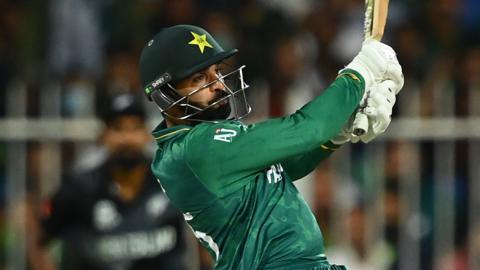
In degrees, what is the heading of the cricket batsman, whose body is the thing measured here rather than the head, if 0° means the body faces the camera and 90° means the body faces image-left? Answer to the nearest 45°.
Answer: approximately 270°
